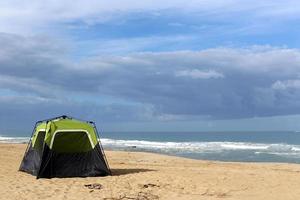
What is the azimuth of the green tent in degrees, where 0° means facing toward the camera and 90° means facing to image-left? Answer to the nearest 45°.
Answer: approximately 0°
